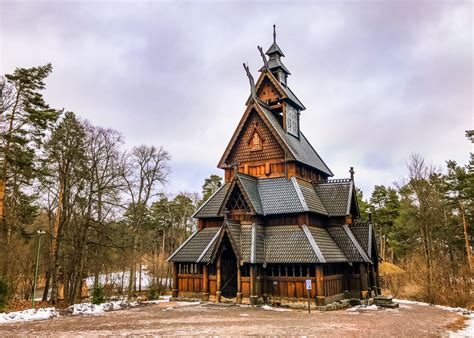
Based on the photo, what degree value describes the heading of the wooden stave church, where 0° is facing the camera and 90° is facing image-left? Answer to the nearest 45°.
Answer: approximately 45°

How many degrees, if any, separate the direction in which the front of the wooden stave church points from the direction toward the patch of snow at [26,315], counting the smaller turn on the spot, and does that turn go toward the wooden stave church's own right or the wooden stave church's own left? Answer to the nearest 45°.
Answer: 0° — it already faces it

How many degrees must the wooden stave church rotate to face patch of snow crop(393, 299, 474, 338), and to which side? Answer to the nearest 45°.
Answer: approximately 90° to its left
